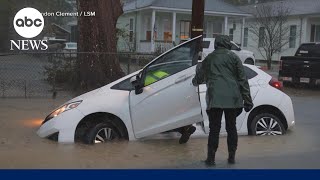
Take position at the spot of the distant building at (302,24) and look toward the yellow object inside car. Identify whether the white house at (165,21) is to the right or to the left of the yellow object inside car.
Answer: right

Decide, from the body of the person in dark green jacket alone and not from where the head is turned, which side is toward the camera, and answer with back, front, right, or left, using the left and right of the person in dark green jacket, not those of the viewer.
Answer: back

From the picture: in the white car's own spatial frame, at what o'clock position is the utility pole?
The utility pole is roughly at 4 o'clock from the white car.

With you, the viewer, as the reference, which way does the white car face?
facing to the left of the viewer

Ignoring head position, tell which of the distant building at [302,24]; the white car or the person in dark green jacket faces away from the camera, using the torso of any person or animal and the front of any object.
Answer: the person in dark green jacket

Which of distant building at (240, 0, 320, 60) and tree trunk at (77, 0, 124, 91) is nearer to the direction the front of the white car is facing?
the tree trunk

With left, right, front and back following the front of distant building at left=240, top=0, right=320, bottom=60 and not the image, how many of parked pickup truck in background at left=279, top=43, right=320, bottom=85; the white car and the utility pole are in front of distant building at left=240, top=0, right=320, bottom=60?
3

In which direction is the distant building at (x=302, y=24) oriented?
toward the camera

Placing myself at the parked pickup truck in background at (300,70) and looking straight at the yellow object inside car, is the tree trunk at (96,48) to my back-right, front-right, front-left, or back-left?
front-right
